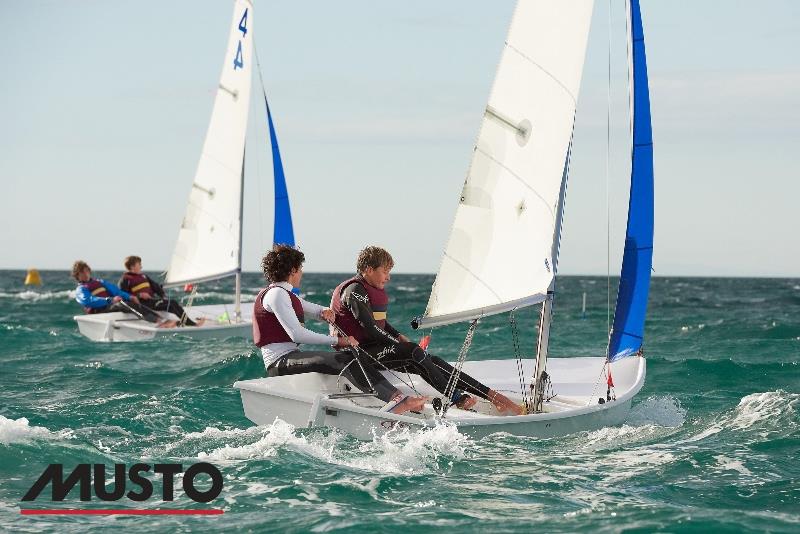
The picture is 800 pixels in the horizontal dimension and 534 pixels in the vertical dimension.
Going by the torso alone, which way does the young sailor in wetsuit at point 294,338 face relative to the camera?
to the viewer's right

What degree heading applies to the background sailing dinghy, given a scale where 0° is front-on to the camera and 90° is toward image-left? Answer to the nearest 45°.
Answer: approximately 225°

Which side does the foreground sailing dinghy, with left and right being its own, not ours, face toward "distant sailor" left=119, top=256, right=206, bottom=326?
left

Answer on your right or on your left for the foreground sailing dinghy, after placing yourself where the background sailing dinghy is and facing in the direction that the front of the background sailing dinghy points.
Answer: on your right

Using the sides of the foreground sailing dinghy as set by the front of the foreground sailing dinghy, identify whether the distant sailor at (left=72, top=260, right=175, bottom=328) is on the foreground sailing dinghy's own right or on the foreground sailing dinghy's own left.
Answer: on the foreground sailing dinghy's own left

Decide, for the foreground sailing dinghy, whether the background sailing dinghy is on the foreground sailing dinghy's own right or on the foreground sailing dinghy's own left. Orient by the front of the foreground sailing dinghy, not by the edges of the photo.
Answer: on the foreground sailing dinghy's own left

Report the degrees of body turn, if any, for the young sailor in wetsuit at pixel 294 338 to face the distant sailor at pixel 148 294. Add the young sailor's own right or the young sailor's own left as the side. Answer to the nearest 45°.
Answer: approximately 90° to the young sailor's own left

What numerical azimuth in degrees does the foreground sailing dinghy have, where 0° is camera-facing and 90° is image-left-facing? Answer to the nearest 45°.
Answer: approximately 225°
